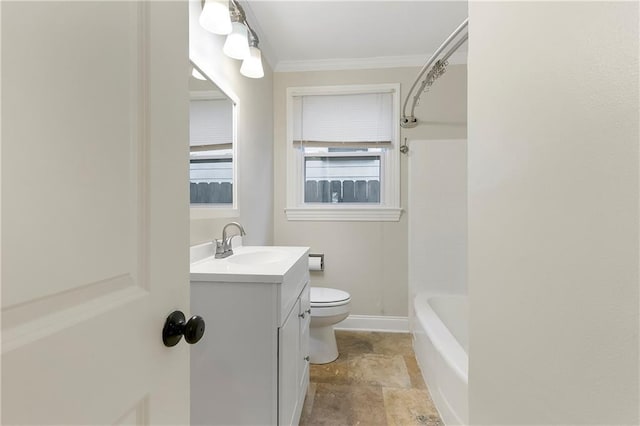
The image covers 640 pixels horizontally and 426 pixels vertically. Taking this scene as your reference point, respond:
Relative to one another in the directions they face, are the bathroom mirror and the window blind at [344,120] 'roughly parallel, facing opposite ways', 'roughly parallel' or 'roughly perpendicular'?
roughly perpendicular

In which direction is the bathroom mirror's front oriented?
to the viewer's right

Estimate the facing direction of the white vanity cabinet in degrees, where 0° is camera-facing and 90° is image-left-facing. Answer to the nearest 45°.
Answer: approximately 270°

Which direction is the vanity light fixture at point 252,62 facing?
to the viewer's right

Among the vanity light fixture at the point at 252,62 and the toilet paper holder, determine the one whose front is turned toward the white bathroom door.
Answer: the toilet paper holder

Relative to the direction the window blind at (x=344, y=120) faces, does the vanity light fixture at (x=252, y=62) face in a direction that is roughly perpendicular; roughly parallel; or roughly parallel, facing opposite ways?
roughly perpendicular
